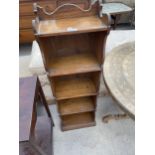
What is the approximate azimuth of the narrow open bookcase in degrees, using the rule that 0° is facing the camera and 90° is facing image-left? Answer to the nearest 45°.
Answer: approximately 0°
